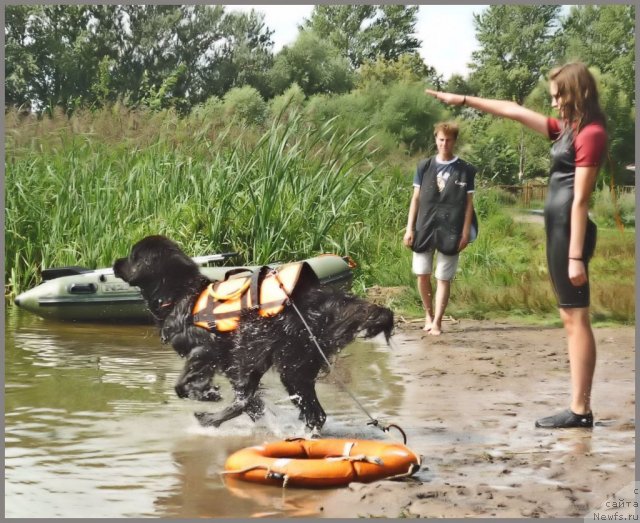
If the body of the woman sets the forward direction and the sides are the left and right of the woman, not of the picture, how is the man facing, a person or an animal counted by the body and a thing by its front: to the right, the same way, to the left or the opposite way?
to the left

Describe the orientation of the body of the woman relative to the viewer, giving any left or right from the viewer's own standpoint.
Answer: facing to the left of the viewer

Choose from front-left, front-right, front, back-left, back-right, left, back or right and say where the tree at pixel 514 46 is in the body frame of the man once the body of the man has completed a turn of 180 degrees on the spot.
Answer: front

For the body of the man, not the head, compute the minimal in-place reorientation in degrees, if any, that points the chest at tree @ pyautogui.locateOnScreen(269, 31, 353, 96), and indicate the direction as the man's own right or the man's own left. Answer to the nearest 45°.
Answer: approximately 180°

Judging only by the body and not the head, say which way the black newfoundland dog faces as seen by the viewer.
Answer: to the viewer's left

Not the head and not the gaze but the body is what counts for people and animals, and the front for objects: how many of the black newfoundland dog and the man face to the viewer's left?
1

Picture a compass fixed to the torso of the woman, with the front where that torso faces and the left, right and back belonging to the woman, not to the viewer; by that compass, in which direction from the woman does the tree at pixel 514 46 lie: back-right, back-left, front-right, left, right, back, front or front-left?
right

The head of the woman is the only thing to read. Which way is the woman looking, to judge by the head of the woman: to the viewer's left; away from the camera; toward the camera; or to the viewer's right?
to the viewer's left

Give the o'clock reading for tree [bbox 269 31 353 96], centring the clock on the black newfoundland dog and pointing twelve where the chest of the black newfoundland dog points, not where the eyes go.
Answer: The tree is roughly at 3 o'clock from the black newfoundland dog.

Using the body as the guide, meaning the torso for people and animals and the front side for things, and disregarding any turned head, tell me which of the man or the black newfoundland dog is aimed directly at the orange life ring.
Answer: the man

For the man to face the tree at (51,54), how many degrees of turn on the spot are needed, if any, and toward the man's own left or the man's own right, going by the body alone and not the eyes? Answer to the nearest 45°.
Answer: approximately 135° to the man's own right

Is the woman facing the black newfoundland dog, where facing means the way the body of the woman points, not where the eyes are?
yes

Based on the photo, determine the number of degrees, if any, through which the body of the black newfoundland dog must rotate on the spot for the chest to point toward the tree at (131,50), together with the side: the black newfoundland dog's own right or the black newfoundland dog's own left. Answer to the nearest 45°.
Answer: approximately 90° to the black newfoundland dog's own right

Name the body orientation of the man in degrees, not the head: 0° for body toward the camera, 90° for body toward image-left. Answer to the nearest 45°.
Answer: approximately 0°
